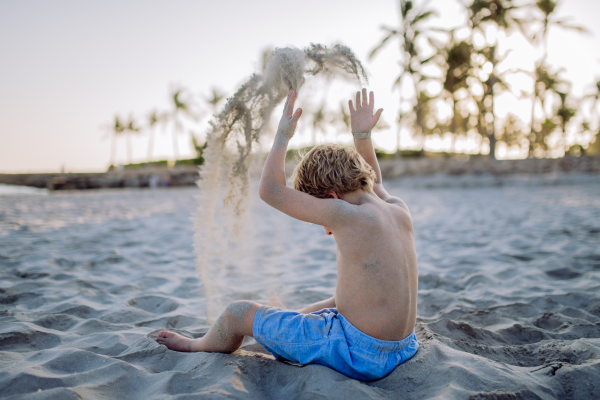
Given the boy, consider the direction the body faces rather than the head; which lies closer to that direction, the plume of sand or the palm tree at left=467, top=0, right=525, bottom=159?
the plume of sand

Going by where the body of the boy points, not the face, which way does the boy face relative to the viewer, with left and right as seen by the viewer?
facing away from the viewer and to the left of the viewer

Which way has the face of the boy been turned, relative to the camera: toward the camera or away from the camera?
away from the camera

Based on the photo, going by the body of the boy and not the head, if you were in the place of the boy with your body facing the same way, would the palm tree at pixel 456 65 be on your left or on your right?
on your right

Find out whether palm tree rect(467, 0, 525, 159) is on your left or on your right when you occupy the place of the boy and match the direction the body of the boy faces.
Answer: on your right

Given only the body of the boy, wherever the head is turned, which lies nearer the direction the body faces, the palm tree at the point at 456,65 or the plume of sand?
the plume of sand

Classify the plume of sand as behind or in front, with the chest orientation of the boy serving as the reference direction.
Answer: in front
